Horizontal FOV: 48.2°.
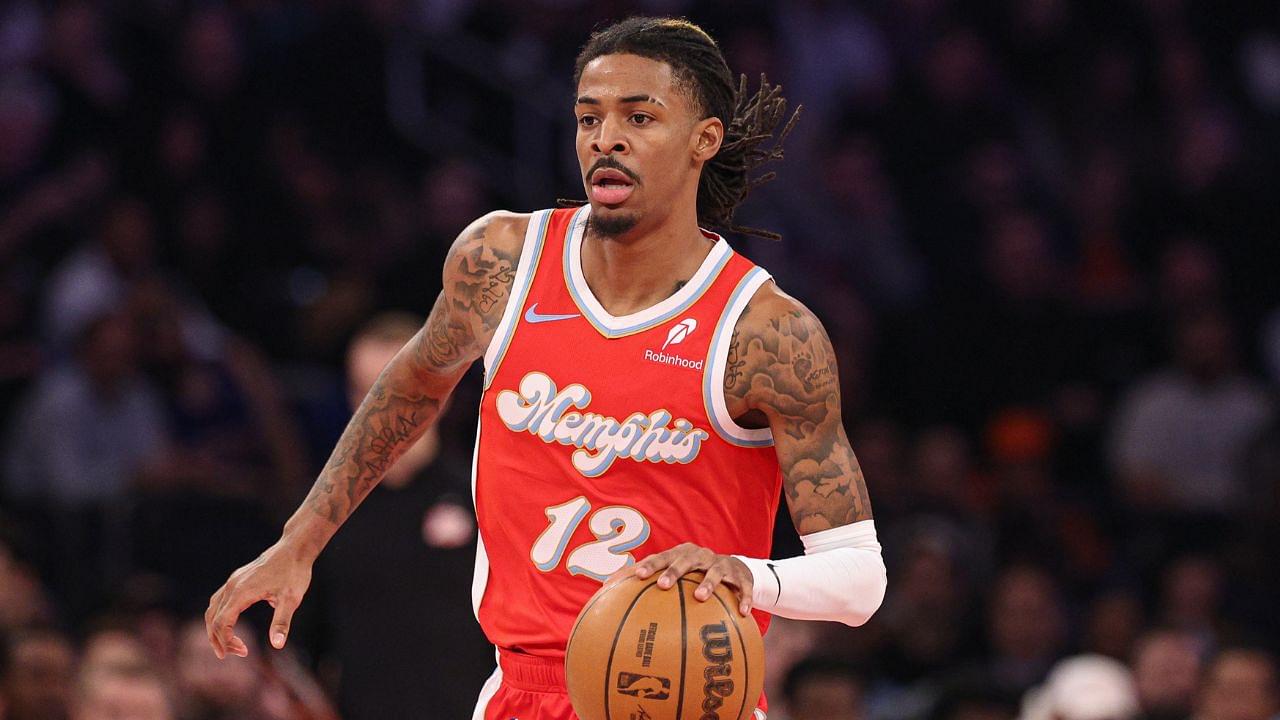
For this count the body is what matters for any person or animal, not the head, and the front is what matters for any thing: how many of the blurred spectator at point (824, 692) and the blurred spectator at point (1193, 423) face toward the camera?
2

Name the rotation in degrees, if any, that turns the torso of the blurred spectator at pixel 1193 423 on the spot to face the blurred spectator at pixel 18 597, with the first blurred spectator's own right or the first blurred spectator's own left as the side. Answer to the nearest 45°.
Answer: approximately 45° to the first blurred spectator's own right

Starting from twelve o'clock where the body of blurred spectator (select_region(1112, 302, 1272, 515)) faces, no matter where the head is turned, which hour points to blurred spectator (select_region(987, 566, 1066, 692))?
blurred spectator (select_region(987, 566, 1066, 692)) is roughly at 1 o'clock from blurred spectator (select_region(1112, 302, 1272, 515)).

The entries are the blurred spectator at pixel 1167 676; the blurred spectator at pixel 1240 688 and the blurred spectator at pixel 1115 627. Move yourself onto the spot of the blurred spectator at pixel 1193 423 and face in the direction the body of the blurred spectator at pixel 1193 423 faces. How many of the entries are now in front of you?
3

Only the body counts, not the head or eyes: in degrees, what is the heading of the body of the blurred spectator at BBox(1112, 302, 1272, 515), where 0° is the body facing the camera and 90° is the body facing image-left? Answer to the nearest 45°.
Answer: approximately 0°

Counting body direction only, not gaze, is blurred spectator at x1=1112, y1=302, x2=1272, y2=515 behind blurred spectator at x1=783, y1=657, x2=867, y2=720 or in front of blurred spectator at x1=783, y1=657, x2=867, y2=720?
behind

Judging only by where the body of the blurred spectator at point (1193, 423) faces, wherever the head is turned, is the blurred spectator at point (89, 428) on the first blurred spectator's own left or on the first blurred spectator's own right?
on the first blurred spectator's own right

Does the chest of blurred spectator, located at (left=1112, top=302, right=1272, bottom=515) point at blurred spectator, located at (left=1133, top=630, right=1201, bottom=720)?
yes

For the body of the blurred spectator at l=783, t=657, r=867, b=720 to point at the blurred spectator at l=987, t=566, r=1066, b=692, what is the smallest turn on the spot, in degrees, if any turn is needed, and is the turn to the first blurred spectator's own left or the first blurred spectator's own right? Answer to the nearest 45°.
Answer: approximately 135° to the first blurred spectator's own left

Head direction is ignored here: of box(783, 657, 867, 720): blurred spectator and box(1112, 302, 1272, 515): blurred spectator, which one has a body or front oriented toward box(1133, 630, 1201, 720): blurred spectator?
box(1112, 302, 1272, 515): blurred spectator

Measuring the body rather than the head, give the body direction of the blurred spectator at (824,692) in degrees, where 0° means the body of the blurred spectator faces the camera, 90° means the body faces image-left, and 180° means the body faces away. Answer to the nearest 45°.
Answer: approximately 0°

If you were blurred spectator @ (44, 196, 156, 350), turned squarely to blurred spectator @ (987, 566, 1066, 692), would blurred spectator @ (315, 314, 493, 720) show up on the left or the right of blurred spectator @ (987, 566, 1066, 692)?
right
